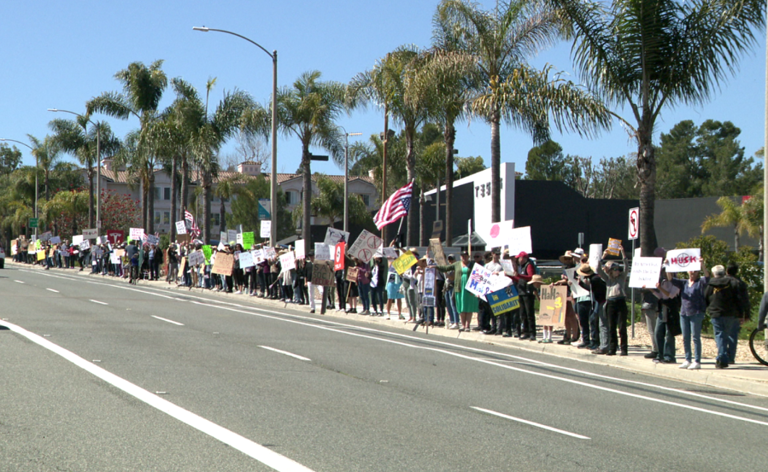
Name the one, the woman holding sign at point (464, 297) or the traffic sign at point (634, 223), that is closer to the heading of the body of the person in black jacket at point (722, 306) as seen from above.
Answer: the traffic sign
